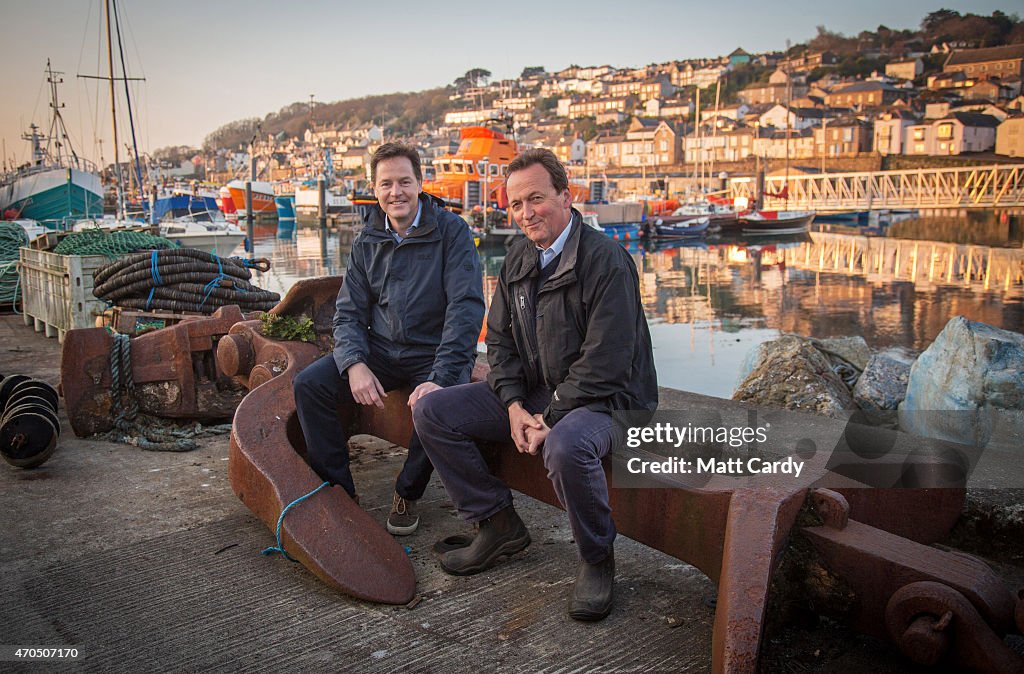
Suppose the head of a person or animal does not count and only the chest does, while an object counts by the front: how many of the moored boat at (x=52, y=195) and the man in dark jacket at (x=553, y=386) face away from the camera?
0

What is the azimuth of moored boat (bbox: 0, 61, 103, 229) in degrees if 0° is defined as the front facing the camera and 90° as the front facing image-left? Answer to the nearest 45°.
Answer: approximately 315°

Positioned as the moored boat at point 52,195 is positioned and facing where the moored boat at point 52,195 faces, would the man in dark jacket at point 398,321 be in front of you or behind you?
in front

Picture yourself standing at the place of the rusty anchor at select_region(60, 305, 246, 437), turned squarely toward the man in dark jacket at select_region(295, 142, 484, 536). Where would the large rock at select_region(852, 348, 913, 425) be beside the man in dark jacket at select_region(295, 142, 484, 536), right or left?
left

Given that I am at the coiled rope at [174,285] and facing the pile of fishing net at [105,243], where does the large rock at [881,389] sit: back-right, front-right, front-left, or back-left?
back-right

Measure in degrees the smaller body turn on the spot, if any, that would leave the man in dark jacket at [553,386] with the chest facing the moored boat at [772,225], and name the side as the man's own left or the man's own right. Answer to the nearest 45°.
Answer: approximately 135° to the man's own right

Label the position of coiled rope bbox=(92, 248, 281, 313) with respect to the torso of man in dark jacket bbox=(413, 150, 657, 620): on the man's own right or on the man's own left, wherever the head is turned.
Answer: on the man's own right

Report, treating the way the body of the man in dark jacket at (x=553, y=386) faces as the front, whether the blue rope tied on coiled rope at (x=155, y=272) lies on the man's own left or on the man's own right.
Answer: on the man's own right

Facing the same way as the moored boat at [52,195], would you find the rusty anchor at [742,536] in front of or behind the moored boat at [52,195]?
in front

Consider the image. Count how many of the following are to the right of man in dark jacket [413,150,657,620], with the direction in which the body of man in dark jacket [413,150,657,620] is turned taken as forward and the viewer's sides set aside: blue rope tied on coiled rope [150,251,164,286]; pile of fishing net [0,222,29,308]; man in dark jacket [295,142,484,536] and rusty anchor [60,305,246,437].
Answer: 4

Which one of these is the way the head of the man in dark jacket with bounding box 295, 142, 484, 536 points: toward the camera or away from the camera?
toward the camera

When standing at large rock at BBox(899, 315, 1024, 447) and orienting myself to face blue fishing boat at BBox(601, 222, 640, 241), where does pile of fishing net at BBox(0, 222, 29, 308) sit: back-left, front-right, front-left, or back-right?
front-left

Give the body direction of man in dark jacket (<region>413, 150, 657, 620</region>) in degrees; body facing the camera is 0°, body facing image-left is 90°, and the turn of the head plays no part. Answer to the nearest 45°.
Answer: approximately 45°

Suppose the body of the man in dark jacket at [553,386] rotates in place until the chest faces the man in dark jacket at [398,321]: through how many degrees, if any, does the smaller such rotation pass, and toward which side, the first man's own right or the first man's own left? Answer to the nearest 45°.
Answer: approximately 90° to the first man's own right
